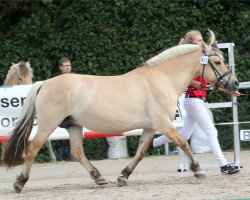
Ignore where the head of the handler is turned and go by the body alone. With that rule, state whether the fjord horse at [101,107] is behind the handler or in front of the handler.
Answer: behind

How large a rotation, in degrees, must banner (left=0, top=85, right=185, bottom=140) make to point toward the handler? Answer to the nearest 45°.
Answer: approximately 45° to its left

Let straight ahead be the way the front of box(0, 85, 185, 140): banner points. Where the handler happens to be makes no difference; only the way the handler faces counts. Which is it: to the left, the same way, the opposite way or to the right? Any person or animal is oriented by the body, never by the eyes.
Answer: to the left

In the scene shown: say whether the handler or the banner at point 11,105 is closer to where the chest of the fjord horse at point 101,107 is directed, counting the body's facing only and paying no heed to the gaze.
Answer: the handler

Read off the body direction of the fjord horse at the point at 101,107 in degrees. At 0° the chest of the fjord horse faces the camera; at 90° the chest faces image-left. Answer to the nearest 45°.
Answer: approximately 270°

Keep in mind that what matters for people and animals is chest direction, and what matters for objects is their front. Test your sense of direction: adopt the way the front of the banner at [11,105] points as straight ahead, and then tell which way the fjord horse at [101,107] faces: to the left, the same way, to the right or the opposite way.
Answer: to the left

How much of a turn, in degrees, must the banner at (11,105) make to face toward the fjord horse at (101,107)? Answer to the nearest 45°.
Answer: approximately 45° to its left

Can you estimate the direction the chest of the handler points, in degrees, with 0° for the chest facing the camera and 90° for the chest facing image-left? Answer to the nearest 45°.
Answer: approximately 270°

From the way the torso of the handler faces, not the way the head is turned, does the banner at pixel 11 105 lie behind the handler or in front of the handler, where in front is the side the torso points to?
behind
